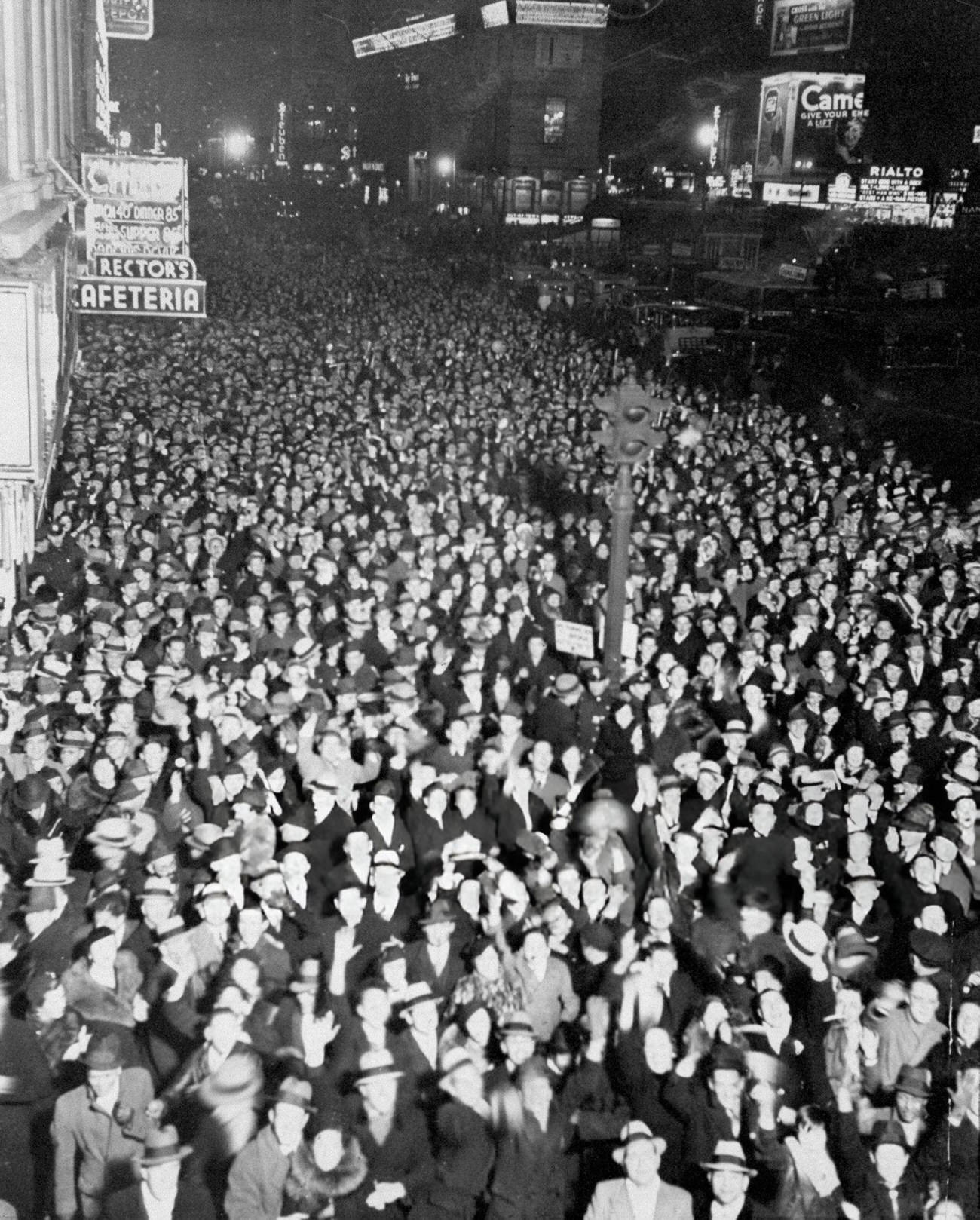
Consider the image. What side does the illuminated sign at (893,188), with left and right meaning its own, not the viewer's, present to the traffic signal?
front

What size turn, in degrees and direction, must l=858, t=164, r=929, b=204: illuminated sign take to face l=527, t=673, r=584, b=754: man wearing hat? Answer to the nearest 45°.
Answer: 0° — it already faces them

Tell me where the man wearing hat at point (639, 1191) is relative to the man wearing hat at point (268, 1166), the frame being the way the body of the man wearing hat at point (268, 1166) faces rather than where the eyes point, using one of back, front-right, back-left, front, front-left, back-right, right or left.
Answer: front-left

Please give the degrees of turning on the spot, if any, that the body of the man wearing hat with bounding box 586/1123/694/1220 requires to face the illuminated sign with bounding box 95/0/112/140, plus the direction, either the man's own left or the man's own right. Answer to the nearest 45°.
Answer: approximately 135° to the man's own right

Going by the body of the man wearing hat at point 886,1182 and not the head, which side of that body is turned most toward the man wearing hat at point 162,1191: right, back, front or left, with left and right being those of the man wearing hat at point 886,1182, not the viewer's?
right

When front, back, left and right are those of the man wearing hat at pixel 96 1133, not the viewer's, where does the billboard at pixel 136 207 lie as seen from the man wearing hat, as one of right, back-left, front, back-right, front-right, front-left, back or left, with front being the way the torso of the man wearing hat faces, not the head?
back

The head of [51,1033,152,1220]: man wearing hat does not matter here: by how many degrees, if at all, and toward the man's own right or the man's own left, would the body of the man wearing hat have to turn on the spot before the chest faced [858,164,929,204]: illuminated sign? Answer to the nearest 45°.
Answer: approximately 135° to the man's own left

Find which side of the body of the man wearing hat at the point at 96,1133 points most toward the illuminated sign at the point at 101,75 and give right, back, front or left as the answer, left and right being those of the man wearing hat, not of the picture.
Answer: back

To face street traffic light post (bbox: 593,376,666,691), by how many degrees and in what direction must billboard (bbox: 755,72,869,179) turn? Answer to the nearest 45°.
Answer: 0° — it already faces it
